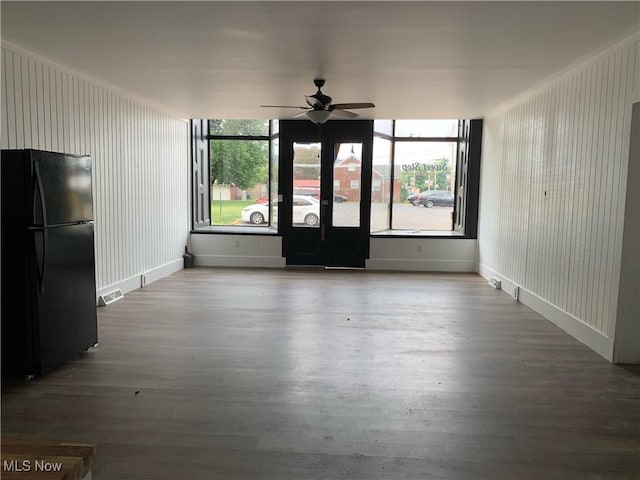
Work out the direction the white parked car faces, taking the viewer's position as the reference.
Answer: facing to the left of the viewer

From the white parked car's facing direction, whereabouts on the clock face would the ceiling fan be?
The ceiling fan is roughly at 9 o'clock from the white parked car.

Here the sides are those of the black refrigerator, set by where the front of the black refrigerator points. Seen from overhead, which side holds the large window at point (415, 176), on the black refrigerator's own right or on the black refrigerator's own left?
on the black refrigerator's own left

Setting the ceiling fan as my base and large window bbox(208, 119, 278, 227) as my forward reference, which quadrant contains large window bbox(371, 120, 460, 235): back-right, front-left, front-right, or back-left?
front-right

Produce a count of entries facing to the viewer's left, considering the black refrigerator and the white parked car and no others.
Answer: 1

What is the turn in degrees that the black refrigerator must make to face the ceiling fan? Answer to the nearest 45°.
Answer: approximately 45° to its left

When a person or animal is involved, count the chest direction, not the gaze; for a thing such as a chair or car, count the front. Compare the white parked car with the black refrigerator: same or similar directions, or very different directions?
very different directions

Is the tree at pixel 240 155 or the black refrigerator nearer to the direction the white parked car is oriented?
the tree

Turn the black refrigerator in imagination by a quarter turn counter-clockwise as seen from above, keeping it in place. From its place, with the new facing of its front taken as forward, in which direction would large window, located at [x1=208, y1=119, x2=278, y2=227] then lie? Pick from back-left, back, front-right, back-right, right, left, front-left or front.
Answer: front

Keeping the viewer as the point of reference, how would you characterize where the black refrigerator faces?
facing the viewer and to the right of the viewer

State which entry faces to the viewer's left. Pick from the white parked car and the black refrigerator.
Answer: the white parked car

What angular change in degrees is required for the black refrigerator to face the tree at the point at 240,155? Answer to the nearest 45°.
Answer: approximately 90° to its left

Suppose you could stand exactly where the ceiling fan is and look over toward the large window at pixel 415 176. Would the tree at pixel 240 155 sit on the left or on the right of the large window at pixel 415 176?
left
